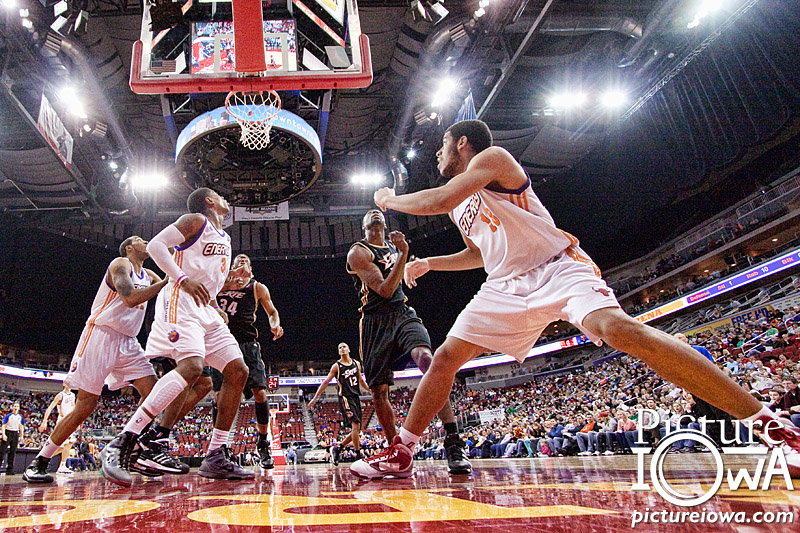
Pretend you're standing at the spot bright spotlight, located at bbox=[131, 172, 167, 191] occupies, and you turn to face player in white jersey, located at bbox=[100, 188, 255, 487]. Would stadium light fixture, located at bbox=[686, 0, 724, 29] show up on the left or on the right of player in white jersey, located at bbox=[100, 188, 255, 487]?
left

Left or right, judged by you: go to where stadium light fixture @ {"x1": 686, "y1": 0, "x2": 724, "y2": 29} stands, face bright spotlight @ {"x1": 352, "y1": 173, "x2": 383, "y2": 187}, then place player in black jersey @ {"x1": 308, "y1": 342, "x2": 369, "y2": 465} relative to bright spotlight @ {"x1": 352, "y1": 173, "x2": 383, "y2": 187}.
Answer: left

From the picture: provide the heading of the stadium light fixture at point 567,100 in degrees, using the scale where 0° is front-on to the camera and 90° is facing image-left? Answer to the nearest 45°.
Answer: approximately 0°

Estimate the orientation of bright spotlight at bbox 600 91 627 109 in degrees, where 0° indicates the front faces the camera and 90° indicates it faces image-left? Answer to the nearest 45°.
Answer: approximately 0°

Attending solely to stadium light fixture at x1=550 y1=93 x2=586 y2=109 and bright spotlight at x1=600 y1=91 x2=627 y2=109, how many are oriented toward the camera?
2

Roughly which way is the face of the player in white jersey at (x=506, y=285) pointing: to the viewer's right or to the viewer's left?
to the viewer's left

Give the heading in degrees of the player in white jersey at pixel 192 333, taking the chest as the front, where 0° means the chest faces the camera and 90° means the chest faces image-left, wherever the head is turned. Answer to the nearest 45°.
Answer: approximately 315°
